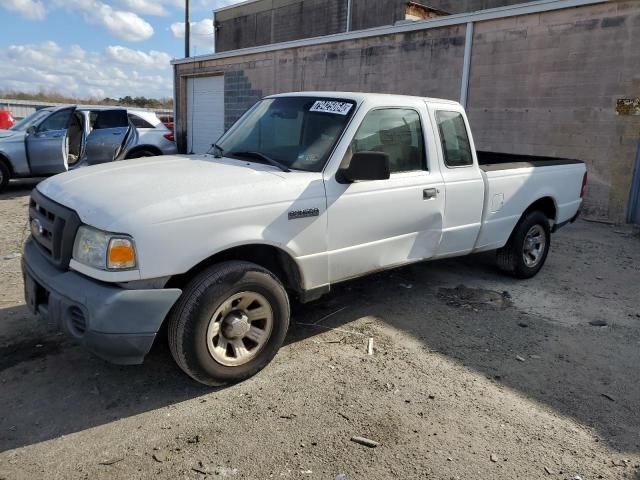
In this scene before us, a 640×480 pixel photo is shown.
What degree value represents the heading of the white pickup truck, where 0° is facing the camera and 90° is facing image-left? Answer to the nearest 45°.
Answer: approximately 45°

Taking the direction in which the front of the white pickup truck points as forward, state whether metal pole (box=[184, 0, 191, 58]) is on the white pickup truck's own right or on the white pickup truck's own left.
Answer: on the white pickup truck's own right

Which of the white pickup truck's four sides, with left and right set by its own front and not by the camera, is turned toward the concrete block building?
back

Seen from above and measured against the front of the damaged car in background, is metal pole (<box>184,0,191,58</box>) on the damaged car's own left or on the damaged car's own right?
on the damaged car's own right

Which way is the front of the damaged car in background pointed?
to the viewer's left

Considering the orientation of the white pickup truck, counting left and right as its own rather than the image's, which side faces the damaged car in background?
right
